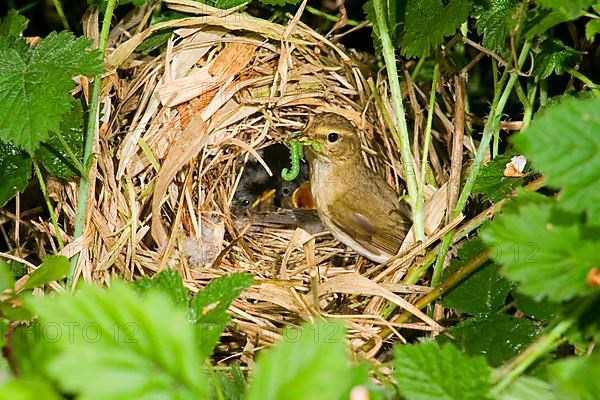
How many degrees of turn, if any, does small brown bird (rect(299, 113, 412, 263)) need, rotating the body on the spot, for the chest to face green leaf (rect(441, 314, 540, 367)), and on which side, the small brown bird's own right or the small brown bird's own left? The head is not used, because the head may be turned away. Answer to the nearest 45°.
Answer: approximately 90° to the small brown bird's own left

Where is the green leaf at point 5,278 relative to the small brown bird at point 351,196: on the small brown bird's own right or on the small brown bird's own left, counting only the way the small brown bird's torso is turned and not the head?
on the small brown bird's own left

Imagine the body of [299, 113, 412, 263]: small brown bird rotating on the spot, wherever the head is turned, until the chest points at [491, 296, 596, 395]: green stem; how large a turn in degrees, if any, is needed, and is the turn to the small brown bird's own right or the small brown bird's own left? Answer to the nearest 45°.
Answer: approximately 90° to the small brown bird's own left

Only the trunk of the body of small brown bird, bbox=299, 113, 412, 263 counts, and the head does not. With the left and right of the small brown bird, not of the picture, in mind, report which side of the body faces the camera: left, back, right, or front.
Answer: left

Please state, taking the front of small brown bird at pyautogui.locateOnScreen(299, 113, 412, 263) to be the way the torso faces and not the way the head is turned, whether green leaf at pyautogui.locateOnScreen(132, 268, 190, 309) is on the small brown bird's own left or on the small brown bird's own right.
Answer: on the small brown bird's own left

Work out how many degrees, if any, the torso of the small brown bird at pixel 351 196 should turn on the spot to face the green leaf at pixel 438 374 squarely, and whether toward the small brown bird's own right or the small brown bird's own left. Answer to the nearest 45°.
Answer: approximately 90° to the small brown bird's own left
